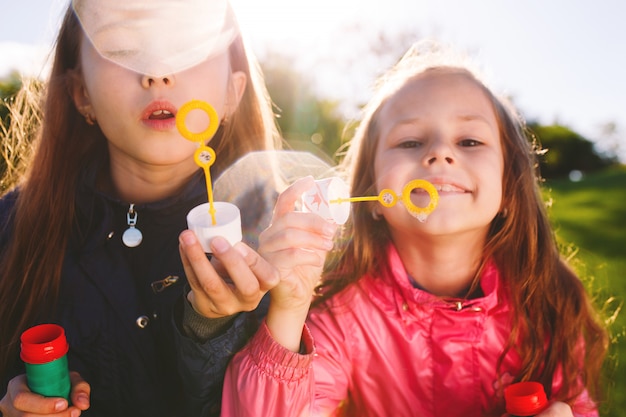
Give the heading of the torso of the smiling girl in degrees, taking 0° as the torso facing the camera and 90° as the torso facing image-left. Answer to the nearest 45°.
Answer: approximately 0°
